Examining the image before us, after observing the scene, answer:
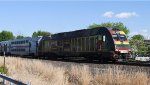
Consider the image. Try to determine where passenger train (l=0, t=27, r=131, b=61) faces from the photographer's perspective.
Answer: facing the viewer and to the right of the viewer
